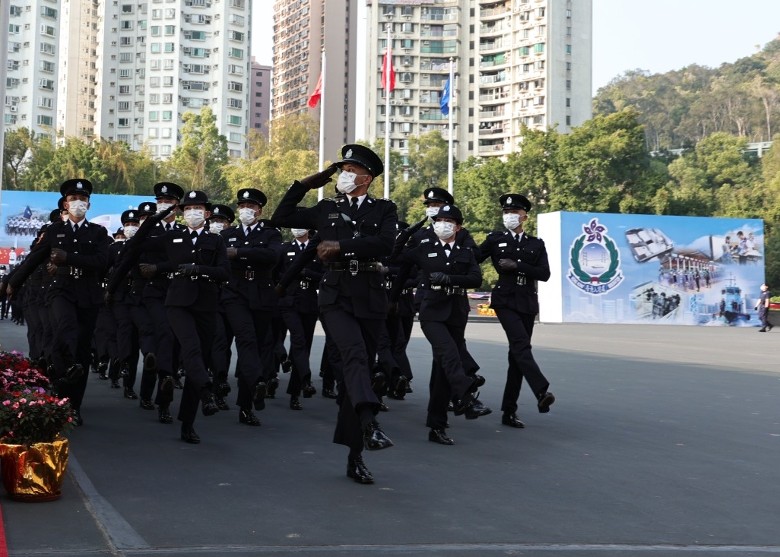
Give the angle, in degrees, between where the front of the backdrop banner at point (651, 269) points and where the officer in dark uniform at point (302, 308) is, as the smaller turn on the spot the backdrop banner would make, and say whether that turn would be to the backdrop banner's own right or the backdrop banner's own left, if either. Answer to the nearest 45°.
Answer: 0° — it already faces them

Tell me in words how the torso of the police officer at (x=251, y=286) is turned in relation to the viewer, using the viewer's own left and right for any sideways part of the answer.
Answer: facing the viewer

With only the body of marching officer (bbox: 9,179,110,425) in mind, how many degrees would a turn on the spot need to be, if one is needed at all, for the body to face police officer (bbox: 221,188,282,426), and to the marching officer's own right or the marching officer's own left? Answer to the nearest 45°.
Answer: approximately 135° to the marching officer's own left

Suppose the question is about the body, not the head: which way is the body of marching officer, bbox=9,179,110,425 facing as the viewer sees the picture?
toward the camera

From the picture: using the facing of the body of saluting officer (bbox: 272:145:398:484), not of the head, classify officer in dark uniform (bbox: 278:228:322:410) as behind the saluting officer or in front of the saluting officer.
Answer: behind

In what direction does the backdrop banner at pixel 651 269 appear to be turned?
toward the camera

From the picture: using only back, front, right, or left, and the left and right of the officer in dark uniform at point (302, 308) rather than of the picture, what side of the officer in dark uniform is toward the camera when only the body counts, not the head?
front

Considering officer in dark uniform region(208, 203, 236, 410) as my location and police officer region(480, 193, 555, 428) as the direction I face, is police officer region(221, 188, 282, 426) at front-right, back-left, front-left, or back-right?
front-right

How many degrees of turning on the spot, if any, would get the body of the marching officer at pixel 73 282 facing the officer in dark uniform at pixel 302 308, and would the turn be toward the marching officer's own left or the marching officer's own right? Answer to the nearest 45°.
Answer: approximately 135° to the marching officer's own left
